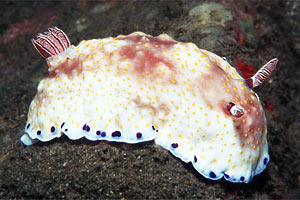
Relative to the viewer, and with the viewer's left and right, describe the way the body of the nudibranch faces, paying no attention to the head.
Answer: facing the viewer and to the right of the viewer
